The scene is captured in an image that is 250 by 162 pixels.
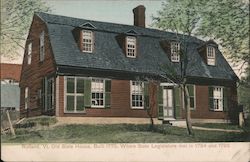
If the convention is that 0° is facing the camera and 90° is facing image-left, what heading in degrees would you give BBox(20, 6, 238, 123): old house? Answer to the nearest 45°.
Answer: approximately 315°

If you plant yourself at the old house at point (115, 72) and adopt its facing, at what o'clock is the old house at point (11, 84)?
the old house at point (11, 84) is roughly at 4 o'clock from the old house at point (115, 72).

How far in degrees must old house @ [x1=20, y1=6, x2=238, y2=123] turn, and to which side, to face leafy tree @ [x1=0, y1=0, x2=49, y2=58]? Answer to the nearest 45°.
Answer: approximately 135° to its right
